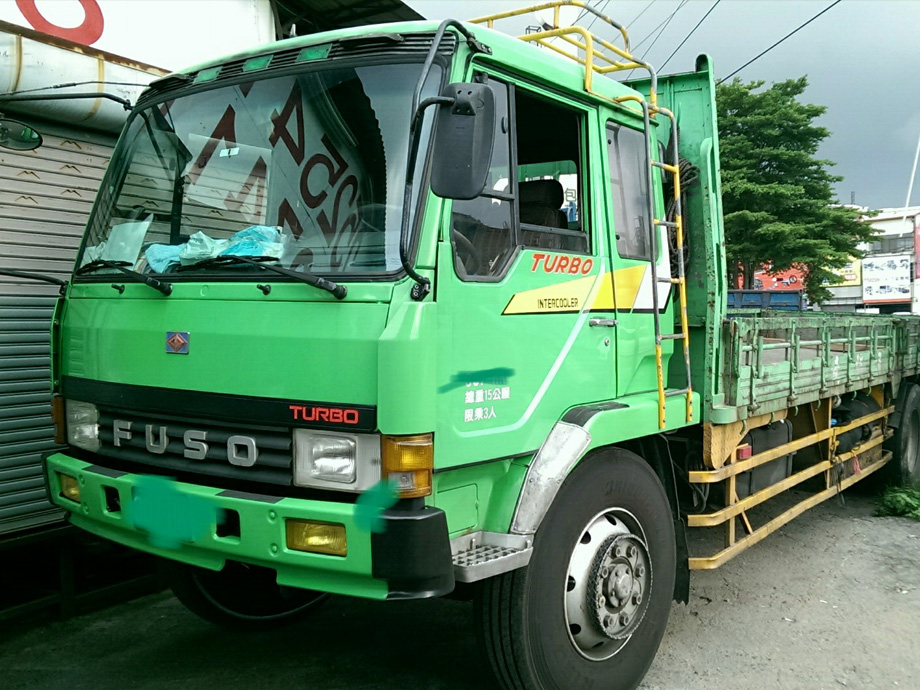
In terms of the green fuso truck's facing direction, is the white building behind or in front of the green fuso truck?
behind

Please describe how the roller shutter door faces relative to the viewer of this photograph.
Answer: facing the viewer and to the right of the viewer

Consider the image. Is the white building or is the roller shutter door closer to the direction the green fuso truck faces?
the roller shutter door

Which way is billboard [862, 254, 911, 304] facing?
toward the camera

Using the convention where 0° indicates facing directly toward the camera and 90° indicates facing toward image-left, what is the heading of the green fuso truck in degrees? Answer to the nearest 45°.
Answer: approximately 45°

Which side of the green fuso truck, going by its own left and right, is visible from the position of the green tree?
back

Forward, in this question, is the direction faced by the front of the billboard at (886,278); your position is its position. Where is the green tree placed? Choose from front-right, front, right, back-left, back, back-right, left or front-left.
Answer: front

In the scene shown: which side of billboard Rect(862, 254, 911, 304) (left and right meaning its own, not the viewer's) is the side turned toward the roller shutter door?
front

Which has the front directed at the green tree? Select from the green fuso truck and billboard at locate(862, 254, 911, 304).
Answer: the billboard

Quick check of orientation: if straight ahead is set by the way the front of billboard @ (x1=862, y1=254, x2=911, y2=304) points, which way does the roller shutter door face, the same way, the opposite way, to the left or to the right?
to the left

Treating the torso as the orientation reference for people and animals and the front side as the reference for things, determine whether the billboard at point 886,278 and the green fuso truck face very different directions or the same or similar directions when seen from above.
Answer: same or similar directions

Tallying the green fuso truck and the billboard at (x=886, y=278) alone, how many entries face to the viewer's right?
0

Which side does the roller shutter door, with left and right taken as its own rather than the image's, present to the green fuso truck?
front
